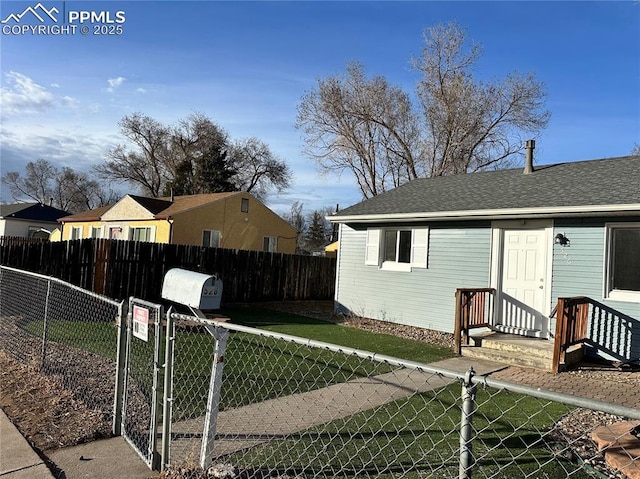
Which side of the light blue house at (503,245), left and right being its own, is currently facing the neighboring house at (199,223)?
right

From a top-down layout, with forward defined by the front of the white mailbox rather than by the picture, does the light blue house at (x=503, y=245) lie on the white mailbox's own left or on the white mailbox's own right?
on the white mailbox's own left

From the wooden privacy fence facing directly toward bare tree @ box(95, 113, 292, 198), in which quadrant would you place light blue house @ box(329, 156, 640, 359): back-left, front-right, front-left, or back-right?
back-right

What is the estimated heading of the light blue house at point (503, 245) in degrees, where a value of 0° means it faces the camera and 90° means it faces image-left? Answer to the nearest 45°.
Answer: approximately 45°

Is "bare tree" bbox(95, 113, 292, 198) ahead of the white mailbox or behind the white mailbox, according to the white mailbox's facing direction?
behind

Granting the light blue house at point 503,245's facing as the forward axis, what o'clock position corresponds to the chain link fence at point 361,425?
The chain link fence is roughly at 11 o'clock from the light blue house.

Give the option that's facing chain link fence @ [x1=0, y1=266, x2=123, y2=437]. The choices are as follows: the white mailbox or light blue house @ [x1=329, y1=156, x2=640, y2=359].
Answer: the light blue house

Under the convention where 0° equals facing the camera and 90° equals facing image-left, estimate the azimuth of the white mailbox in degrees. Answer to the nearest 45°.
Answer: approximately 315°
